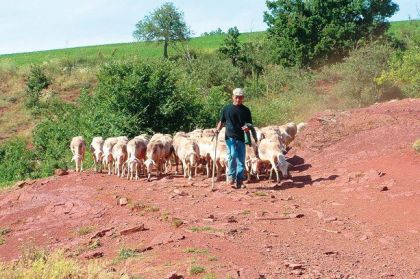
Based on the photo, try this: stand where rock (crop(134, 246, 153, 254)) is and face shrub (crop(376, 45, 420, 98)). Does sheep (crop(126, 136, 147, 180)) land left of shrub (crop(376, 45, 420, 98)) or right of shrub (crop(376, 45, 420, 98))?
left

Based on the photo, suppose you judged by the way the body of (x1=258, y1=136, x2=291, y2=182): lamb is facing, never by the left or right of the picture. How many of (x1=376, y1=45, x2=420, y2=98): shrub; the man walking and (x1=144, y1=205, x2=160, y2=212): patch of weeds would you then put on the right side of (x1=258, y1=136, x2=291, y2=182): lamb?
2

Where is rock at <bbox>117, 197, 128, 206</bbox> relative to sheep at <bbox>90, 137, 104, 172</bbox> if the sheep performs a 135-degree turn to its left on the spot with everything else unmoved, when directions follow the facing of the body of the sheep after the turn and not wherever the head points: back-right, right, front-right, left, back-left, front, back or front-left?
back-right

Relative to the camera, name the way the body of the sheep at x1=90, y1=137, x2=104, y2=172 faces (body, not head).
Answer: toward the camera

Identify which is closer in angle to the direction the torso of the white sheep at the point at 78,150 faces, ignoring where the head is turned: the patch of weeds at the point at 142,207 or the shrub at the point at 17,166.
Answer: the patch of weeds

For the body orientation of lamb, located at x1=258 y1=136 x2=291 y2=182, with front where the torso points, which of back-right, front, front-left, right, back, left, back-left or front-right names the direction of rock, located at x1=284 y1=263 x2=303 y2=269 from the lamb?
front-right

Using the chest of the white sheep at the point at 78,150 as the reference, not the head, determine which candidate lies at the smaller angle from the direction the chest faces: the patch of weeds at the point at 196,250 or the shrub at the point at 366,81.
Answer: the patch of weeds

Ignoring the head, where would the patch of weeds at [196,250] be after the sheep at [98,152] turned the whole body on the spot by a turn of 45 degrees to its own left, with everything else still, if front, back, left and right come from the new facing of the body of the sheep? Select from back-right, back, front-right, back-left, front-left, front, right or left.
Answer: front-right

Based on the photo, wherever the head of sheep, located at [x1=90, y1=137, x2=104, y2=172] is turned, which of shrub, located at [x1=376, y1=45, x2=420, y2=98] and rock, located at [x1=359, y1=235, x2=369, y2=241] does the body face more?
the rock

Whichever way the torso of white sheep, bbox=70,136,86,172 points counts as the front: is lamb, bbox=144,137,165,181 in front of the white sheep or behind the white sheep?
in front

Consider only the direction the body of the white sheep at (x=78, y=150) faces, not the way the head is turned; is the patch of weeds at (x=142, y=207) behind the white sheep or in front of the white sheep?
in front

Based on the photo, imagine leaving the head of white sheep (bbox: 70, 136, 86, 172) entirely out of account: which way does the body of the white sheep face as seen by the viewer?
toward the camera

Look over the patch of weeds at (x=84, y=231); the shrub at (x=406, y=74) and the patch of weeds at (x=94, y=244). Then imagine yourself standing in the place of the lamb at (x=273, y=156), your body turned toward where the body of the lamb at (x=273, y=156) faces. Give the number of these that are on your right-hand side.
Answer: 2

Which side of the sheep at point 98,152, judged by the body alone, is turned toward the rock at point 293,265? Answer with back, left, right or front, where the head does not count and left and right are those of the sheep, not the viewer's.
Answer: front

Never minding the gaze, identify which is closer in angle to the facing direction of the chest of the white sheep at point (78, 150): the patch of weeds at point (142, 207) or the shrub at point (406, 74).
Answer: the patch of weeds

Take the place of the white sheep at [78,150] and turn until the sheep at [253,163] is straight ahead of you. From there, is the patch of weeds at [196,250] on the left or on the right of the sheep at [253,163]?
right

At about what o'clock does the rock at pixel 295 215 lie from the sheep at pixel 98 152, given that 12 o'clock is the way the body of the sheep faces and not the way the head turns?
The rock is roughly at 11 o'clock from the sheep.
